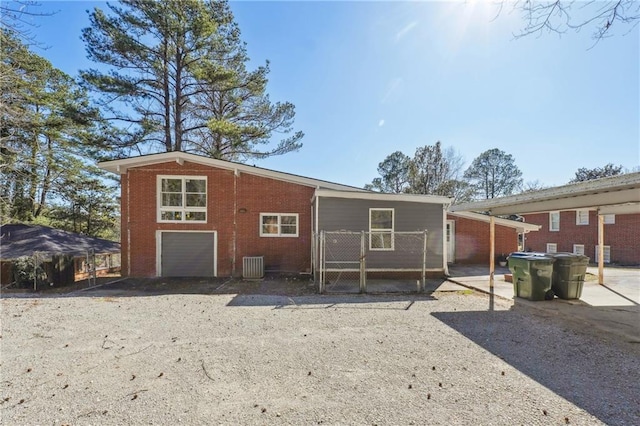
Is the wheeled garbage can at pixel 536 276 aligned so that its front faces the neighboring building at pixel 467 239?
no

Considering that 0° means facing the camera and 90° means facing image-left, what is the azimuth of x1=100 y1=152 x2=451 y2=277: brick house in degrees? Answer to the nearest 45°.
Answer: approximately 0°

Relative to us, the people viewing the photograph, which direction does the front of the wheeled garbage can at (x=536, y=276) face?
facing the viewer and to the left of the viewer

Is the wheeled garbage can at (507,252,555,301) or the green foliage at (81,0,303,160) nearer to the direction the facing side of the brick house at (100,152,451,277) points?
the wheeled garbage can

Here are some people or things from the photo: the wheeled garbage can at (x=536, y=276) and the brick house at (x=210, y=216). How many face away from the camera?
0

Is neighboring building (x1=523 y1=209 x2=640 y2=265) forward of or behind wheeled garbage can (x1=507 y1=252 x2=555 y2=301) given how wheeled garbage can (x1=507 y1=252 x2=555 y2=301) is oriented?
behind

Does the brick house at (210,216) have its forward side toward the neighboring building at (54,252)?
no

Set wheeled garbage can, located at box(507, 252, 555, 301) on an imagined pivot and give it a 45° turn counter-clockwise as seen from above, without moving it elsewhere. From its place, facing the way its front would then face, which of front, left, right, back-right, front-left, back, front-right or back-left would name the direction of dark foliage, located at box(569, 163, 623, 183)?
back
